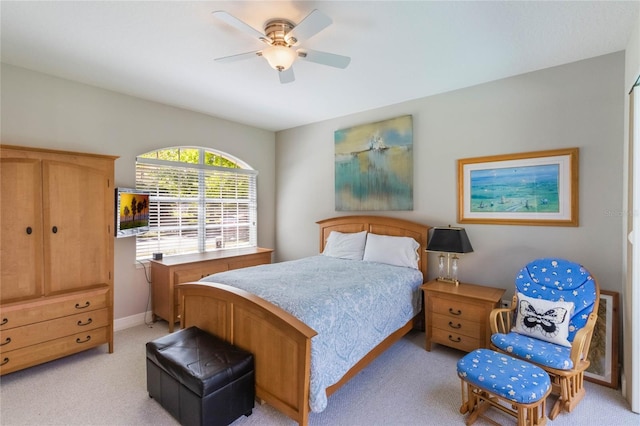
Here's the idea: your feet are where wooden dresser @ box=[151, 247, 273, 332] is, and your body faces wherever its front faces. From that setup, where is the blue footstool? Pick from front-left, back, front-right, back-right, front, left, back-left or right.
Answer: front

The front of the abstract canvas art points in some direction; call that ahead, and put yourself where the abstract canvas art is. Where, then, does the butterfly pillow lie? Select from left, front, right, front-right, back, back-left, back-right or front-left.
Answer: left

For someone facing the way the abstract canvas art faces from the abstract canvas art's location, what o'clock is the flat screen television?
The flat screen television is roughly at 1 o'clock from the abstract canvas art.

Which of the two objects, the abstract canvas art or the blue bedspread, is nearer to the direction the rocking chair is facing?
the blue bedspread

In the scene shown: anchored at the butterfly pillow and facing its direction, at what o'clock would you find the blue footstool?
The blue footstool is roughly at 11 o'clock from the butterfly pillow.

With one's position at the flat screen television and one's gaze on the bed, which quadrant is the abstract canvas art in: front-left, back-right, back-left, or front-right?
front-left

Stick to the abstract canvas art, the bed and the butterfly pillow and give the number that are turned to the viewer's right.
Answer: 0

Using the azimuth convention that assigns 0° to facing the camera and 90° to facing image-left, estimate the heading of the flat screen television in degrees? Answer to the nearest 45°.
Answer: approximately 315°

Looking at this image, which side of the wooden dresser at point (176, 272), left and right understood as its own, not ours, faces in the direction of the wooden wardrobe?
right

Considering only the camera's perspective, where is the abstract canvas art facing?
facing the viewer and to the left of the viewer

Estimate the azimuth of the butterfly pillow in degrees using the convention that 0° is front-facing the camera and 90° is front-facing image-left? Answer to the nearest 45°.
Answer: approximately 45°

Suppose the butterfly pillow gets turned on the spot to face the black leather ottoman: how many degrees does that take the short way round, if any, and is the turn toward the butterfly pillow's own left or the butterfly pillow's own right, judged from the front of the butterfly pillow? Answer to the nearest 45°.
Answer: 0° — it already faces it

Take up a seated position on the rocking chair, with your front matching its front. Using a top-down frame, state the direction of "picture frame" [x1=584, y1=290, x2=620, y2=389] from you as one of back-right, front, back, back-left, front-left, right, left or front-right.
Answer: back

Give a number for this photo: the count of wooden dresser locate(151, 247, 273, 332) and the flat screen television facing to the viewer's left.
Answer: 0

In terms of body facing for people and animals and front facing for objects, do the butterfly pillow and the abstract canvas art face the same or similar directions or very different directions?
same or similar directions

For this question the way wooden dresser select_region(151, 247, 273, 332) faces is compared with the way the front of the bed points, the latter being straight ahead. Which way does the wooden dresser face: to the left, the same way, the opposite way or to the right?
to the left

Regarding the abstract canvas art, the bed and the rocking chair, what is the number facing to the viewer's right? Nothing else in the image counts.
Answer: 0

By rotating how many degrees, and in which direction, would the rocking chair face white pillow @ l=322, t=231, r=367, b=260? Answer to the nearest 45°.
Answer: approximately 45° to its right
